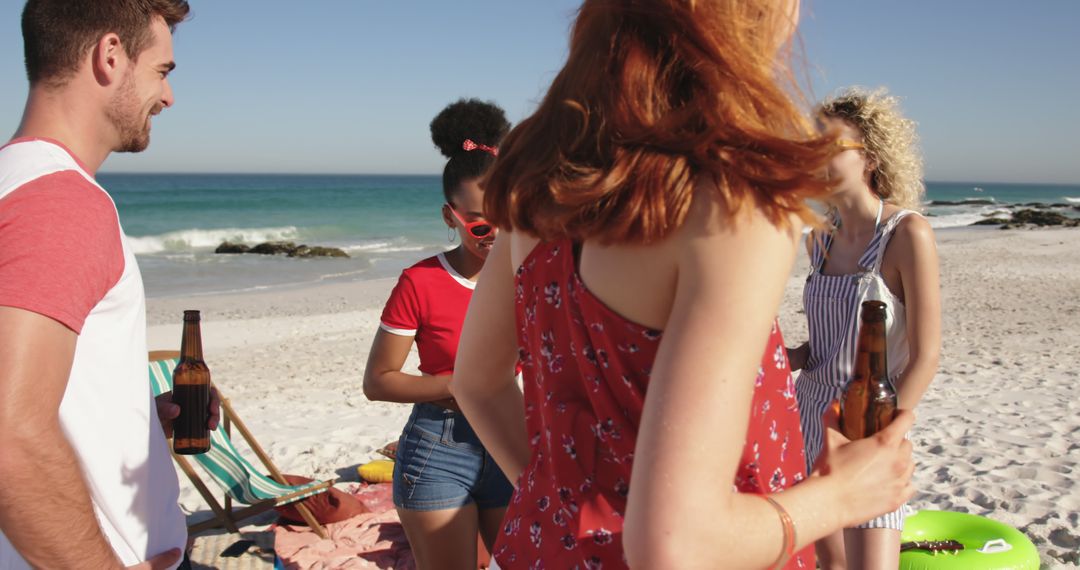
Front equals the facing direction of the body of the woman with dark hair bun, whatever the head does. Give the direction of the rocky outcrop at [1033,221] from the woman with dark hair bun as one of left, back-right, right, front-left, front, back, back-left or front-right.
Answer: left

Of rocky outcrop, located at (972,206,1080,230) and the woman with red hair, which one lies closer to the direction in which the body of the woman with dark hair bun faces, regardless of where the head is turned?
the woman with red hair

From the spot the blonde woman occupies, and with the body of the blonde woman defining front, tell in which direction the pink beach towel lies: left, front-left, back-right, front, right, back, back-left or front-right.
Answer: front-right

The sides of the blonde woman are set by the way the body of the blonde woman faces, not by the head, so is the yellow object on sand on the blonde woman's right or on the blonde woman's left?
on the blonde woman's right

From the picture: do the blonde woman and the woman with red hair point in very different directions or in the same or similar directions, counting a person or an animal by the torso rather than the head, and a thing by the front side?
very different directions

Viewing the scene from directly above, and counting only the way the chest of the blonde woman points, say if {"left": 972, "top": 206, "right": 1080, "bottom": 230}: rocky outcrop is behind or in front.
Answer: behind

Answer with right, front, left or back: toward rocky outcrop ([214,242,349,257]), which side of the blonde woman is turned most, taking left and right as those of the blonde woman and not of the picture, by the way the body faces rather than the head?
right

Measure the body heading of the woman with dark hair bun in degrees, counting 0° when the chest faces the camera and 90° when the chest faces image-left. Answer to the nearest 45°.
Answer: approximately 315°

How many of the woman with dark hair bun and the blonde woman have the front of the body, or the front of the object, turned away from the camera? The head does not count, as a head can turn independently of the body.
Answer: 0

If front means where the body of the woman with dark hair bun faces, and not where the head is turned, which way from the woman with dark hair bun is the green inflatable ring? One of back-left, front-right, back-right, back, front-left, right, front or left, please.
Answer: front-left

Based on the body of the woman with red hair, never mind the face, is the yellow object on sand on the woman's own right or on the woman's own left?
on the woman's own left

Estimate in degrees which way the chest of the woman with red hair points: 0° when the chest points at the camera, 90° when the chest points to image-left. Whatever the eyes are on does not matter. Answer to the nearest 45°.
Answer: approximately 225°
